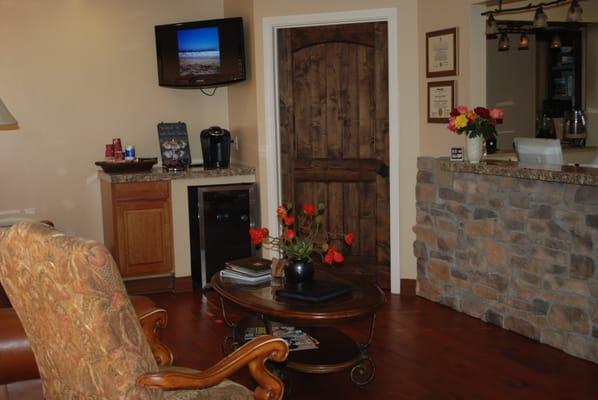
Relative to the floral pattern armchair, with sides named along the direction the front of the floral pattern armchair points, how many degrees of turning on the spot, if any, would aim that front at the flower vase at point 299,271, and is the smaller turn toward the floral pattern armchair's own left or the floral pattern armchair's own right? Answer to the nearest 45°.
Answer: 0° — it already faces it

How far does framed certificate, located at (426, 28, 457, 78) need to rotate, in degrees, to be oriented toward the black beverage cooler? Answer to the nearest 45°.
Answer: approximately 45° to its right

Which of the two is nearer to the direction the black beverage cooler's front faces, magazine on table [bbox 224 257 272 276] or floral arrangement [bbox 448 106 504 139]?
the magazine on table

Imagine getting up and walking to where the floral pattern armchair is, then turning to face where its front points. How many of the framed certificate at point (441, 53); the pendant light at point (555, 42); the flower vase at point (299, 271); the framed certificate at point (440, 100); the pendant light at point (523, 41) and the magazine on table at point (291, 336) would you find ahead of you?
6

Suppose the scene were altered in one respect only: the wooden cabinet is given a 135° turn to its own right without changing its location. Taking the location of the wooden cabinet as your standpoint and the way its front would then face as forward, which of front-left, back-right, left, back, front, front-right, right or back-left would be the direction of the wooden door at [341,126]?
back-right

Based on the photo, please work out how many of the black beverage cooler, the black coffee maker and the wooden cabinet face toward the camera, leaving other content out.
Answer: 3

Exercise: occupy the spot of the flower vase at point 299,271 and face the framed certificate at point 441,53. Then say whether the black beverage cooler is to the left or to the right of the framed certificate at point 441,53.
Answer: left

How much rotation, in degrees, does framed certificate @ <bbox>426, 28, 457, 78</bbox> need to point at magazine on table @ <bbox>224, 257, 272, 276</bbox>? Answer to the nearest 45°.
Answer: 0° — it already faces it

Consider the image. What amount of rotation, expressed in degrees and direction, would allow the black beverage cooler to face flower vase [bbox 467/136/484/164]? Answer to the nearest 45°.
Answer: approximately 45° to its left

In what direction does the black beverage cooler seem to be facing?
toward the camera

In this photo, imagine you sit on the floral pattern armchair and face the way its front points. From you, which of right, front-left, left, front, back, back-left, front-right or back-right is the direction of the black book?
front

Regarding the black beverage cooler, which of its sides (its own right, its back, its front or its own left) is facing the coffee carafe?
left

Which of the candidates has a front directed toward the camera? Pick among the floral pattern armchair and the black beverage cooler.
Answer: the black beverage cooler

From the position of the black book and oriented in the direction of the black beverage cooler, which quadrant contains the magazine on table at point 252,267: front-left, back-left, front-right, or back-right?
front-left

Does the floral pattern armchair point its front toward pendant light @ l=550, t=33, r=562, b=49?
yes

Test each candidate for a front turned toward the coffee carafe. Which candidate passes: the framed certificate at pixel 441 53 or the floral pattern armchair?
the floral pattern armchair

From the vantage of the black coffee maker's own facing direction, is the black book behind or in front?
in front

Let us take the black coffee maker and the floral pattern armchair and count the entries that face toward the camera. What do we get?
1

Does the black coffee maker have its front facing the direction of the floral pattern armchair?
yes

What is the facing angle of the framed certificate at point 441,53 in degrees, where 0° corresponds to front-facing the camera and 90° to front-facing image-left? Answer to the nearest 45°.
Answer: approximately 45°

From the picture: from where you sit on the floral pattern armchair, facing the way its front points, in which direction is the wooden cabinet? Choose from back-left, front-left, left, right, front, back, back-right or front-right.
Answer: front-left

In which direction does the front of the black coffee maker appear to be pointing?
toward the camera

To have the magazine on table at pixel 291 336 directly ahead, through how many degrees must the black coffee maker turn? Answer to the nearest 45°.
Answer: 0° — it already faces it
